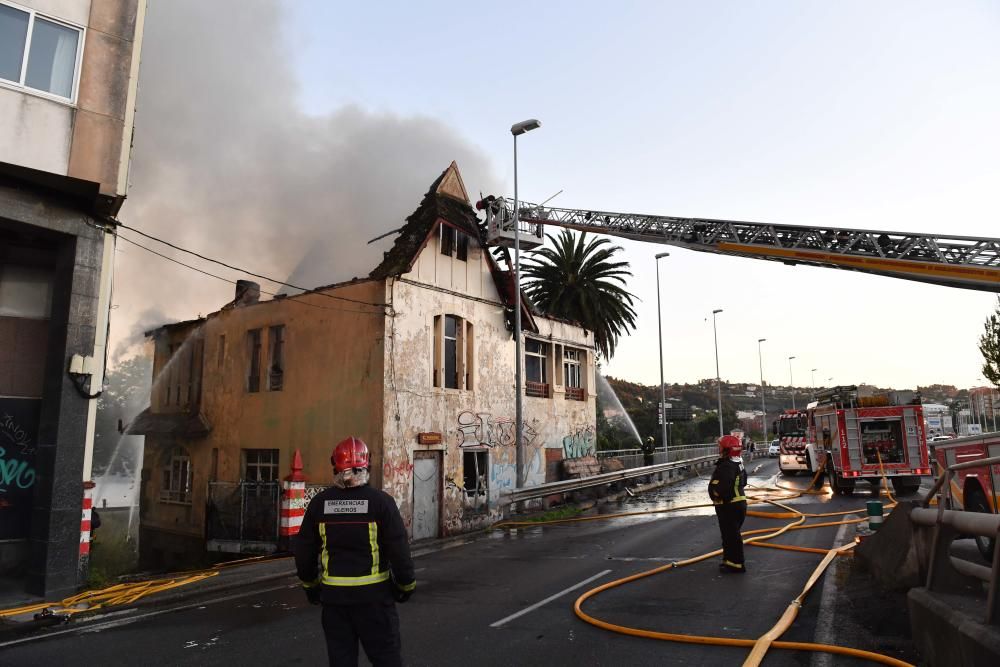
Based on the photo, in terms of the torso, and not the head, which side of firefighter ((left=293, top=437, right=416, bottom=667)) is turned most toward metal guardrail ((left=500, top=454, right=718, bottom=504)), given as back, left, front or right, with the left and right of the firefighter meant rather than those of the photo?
front

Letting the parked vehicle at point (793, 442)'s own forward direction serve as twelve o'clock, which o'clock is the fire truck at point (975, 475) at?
The fire truck is roughly at 12 o'clock from the parked vehicle.

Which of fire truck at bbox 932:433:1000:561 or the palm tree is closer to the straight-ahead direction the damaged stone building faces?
the fire truck

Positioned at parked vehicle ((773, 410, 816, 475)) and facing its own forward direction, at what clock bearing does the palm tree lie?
The palm tree is roughly at 3 o'clock from the parked vehicle.

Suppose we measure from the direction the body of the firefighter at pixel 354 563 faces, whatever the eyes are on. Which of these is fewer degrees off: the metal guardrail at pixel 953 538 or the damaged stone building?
the damaged stone building

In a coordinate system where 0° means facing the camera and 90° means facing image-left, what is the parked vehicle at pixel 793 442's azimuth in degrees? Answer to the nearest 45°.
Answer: approximately 0°

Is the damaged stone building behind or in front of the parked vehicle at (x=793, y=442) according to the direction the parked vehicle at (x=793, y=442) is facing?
in front

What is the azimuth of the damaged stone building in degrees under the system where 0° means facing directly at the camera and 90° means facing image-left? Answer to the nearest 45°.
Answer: approximately 315°

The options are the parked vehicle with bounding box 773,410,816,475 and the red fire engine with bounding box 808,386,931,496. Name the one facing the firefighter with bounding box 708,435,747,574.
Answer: the parked vehicle

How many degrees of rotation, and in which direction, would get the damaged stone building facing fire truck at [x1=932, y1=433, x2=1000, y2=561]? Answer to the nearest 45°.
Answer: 0° — it already faces it

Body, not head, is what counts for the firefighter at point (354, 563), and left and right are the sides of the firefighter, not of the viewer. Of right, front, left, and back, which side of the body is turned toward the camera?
back
